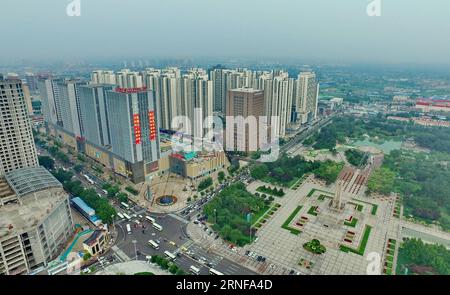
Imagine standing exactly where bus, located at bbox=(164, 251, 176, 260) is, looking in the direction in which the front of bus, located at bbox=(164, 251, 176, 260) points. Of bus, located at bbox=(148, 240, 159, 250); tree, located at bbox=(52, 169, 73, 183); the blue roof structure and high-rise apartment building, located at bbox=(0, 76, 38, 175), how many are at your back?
4

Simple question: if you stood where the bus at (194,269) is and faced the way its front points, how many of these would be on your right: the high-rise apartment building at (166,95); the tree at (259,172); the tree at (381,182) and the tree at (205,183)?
0

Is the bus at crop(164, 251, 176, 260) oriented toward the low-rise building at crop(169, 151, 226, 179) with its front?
no

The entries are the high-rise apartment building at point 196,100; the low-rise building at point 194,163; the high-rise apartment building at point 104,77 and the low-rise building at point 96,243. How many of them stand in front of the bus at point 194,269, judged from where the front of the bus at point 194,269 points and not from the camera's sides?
0

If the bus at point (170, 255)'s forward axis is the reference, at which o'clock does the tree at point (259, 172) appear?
The tree is roughly at 9 o'clock from the bus.

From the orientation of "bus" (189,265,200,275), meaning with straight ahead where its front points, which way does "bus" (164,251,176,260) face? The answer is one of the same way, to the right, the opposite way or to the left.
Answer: the same way

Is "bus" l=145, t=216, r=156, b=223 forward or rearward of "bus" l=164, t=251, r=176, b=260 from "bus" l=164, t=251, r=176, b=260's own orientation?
rearward

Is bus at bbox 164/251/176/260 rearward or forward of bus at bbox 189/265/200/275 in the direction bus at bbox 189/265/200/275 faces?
rearward

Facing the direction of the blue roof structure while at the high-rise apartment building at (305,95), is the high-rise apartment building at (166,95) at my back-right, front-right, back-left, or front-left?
front-right

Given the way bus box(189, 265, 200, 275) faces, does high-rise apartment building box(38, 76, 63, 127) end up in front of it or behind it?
behind

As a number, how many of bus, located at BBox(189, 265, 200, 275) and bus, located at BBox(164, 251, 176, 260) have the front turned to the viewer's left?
0

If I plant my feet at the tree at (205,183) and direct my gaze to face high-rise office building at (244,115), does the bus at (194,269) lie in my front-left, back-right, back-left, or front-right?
back-right

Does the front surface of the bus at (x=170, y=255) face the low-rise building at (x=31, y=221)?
no

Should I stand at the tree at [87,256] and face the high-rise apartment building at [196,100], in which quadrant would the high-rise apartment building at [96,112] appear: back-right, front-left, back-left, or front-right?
front-left

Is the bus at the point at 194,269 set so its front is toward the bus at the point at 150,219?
no
